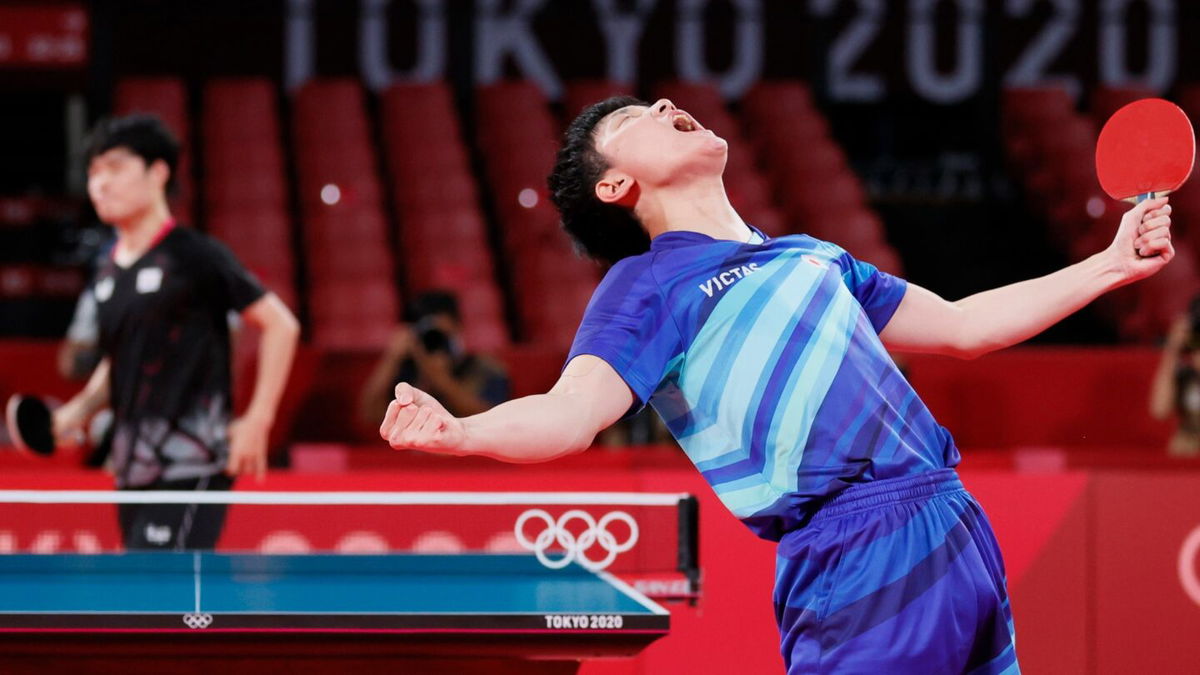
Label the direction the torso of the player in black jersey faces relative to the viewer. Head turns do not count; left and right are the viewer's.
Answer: facing the viewer and to the left of the viewer

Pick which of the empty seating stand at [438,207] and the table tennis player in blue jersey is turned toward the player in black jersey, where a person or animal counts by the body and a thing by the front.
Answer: the empty seating stand

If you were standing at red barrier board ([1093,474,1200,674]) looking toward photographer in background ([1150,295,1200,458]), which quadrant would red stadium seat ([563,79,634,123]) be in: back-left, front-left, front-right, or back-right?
front-left

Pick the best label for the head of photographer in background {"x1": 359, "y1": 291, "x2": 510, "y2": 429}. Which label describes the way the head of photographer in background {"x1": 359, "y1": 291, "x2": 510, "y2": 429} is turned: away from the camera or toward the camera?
toward the camera

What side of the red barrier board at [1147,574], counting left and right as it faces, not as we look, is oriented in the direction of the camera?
front

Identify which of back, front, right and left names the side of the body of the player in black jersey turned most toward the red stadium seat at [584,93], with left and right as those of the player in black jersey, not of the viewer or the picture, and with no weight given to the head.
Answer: back

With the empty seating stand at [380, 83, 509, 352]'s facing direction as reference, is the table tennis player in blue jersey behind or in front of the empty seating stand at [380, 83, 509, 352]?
in front

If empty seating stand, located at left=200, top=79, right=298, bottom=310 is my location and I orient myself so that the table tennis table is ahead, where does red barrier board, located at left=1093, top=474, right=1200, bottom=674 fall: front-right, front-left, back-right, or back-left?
front-left

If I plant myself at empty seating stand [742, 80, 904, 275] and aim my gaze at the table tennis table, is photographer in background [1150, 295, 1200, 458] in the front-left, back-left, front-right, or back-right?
front-left

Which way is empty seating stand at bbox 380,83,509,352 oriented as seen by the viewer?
toward the camera

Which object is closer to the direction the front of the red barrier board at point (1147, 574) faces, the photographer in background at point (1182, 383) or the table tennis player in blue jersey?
the table tennis player in blue jersey

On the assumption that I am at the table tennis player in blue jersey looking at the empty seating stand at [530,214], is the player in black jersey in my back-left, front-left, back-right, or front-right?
front-left

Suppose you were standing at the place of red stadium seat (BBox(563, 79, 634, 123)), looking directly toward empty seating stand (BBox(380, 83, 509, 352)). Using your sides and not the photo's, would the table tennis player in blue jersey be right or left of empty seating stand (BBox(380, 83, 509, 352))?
left

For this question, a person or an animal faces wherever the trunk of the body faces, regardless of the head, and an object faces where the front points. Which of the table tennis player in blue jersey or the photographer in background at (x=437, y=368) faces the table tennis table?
the photographer in background

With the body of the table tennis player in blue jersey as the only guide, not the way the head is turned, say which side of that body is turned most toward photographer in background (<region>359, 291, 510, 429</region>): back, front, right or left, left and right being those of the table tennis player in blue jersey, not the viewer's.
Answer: back

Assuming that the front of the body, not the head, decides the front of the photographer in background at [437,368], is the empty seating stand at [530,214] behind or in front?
behind
